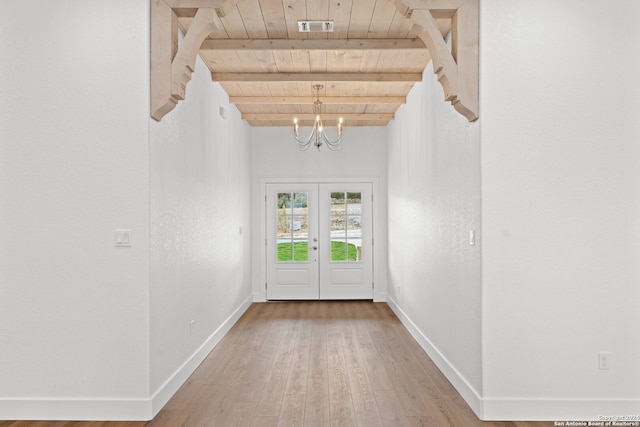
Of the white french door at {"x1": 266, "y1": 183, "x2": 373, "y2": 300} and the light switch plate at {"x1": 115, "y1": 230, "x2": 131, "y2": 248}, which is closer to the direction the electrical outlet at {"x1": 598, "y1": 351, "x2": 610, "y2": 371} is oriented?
the light switch plate

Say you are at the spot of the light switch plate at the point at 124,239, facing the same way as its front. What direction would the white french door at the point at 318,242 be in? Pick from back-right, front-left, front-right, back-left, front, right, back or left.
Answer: back-left

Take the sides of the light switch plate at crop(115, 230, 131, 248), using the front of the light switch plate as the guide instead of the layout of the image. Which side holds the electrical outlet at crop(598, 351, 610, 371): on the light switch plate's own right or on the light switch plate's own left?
on the light switch plate's own left

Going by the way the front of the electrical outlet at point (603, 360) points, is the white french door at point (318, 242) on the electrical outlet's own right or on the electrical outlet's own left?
on the electrical outlet's own right

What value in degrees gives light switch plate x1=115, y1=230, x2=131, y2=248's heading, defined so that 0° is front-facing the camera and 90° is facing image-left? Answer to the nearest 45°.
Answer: approximately 0°

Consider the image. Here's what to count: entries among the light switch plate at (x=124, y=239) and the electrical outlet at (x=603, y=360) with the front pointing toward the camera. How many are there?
2

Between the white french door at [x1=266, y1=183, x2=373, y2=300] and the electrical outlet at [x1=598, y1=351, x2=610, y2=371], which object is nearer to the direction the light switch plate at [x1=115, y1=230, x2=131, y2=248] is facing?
the electrical outlet

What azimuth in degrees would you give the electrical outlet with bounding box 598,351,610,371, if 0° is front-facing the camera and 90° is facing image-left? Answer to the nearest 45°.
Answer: approximately 0°

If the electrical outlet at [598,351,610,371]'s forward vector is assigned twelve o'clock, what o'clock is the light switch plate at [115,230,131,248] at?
The light switch plate is roughly at 2 o'clock from the electrical outlet.
